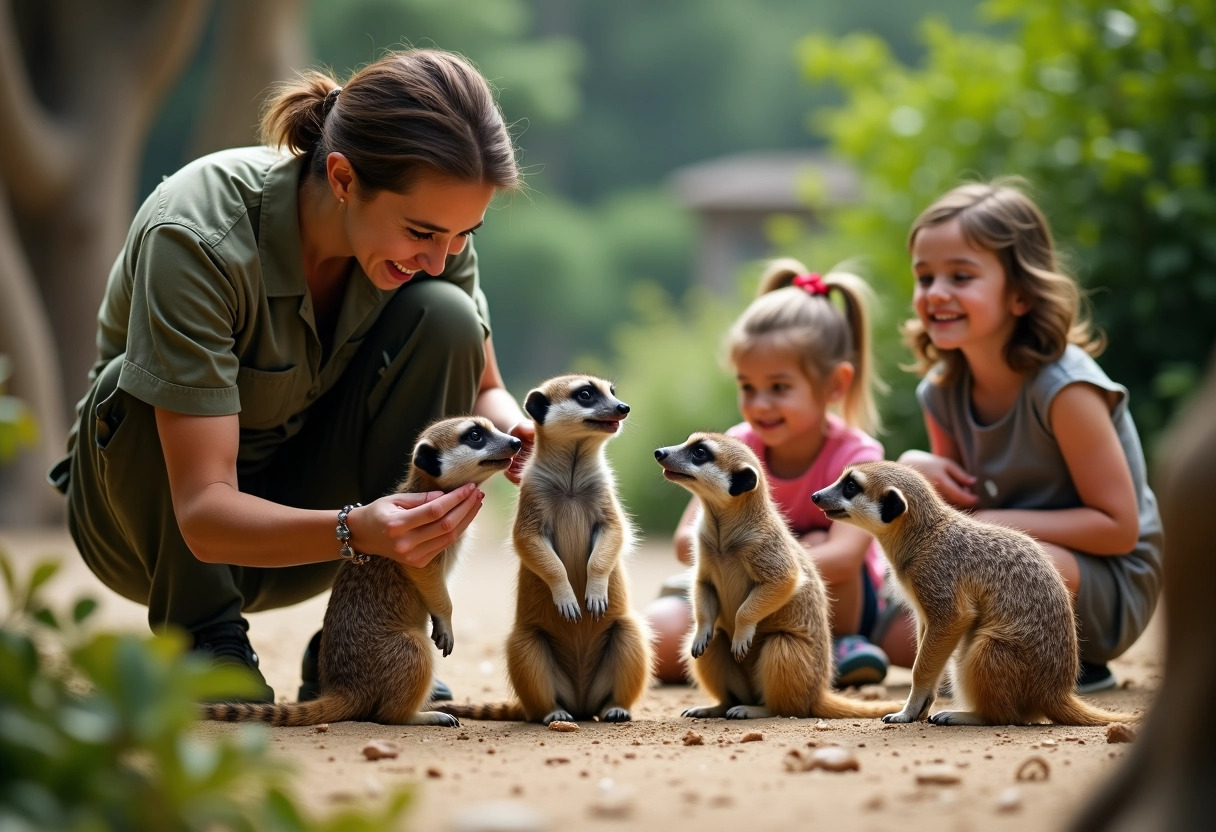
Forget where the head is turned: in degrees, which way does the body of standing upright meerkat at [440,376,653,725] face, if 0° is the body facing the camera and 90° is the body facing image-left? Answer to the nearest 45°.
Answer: approximately 0°

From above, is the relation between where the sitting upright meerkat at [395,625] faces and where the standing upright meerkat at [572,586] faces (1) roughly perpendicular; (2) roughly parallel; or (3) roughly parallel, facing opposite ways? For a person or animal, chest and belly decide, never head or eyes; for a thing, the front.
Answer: roughly perpendicular

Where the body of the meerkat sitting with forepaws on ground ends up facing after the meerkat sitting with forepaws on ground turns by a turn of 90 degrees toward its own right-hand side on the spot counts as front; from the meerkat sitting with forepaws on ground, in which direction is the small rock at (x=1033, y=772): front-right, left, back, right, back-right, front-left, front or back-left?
back

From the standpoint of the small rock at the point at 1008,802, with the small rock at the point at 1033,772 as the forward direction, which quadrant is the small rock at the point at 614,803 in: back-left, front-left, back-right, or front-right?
back-left

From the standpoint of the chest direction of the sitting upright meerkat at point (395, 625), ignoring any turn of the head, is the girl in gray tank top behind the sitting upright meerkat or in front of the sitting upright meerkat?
in front

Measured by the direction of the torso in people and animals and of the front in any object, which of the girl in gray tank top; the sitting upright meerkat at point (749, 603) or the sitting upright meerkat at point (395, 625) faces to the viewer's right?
the sitting upright meerkat at point (395, 625)

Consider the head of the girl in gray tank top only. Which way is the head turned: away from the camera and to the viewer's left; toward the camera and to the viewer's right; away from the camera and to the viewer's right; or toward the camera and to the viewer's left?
toward the camera and to the viewer's left

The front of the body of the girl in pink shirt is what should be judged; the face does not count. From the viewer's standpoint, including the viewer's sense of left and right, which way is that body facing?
facing the viewer and to the left of the viewer

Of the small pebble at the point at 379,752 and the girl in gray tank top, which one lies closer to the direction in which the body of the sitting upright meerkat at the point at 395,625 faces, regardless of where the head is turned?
the girl in gray tank top

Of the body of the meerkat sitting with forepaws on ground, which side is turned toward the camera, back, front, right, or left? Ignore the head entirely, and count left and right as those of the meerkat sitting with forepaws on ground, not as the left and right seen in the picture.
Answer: left

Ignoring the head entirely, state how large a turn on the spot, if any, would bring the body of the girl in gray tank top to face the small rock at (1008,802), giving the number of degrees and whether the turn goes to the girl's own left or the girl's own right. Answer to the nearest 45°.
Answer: approximately 45° to the girl's own left

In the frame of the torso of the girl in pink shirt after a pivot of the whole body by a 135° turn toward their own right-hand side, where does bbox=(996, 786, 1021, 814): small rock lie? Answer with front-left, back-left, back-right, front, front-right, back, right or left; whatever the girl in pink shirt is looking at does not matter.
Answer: back

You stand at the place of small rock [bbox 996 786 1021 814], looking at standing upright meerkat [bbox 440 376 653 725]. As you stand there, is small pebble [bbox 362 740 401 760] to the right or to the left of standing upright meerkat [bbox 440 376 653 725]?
left

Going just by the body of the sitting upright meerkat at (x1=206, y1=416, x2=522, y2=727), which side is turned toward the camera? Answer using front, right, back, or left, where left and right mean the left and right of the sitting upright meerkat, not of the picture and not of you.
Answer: right

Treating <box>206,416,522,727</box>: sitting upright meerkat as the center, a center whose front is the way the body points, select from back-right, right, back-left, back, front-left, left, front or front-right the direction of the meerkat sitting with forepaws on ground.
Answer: front

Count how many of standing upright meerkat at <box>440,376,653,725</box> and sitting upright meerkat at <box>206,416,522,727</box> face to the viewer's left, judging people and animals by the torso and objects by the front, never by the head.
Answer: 0

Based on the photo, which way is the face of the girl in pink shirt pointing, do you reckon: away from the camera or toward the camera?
toward the camera

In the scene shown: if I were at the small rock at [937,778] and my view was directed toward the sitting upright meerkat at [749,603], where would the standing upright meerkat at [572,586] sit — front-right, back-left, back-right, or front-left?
front-left
